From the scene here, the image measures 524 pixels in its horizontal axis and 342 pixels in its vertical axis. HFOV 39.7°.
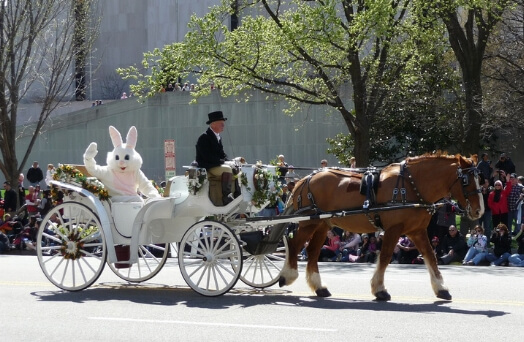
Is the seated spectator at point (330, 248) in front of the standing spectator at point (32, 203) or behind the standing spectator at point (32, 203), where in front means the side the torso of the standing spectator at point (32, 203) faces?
in front

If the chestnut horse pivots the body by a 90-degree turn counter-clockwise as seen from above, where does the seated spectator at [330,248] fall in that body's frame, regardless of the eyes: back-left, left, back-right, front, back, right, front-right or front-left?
front

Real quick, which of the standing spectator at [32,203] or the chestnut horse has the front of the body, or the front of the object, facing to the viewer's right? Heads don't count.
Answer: the chestnut horse

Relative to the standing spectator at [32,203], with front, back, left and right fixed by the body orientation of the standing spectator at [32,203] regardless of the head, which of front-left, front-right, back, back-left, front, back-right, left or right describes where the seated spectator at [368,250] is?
front-left

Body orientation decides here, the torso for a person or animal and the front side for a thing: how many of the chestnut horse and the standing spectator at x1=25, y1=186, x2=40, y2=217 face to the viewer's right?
1

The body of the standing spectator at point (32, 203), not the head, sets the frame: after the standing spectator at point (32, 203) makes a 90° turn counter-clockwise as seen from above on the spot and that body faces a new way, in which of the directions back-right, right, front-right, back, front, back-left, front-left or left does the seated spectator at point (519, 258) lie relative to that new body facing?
front-right

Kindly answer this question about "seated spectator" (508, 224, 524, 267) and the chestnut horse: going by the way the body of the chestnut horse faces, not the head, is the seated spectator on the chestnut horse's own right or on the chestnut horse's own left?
on the chestnut horse's own left

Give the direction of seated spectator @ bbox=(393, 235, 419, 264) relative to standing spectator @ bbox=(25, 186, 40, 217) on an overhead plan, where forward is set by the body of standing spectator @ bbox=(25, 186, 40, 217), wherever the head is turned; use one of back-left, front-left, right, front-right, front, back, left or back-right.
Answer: front-left

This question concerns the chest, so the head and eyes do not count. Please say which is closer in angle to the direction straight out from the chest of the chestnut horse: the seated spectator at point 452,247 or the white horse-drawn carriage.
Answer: the seated spectator

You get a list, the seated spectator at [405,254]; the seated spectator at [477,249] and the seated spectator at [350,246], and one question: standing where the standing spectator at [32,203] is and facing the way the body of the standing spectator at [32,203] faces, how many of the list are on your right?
0

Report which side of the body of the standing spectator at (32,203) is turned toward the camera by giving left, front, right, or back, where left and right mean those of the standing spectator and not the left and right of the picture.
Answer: front

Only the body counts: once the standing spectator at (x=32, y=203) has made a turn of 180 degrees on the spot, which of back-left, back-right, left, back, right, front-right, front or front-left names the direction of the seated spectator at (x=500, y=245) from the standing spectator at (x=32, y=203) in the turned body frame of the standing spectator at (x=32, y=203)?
back-right

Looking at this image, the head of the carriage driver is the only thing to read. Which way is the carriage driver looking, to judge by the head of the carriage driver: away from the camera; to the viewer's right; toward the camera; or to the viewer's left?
to the viewer's right

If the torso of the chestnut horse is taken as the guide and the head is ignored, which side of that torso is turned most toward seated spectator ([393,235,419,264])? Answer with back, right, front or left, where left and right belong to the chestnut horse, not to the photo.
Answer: left

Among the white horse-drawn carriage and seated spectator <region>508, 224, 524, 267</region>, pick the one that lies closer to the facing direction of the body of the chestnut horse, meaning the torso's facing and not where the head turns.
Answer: the seated spectator

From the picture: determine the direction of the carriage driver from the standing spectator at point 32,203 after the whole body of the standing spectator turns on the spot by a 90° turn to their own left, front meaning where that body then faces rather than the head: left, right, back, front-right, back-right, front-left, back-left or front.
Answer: right

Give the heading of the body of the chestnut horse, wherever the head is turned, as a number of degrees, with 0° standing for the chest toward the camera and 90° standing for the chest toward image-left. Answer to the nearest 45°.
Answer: approximately 270°

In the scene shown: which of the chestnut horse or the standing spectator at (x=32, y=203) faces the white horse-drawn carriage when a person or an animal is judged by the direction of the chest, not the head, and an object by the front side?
the standing spectator

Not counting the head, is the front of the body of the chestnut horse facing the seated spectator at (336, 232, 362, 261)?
no
